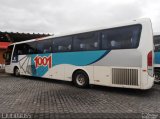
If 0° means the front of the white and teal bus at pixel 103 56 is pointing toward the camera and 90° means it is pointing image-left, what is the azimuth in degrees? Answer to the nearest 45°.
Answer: approximately 135°
